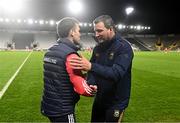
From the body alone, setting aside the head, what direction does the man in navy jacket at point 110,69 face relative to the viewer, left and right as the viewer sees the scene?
facing the viewer and to the left of the viewer

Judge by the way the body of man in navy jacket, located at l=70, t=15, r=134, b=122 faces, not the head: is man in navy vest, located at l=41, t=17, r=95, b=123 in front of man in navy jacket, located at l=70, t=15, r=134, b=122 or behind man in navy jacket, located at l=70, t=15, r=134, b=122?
in front

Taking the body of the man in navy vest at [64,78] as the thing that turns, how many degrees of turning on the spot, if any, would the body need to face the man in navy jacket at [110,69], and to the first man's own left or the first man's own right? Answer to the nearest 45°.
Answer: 0° — they already face them

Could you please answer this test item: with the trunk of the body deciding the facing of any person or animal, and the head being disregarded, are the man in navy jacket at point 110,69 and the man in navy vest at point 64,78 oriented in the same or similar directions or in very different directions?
very different directions

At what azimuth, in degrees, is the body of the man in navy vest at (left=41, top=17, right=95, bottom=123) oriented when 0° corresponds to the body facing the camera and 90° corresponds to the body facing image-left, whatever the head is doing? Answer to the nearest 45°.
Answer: approximately 225°
